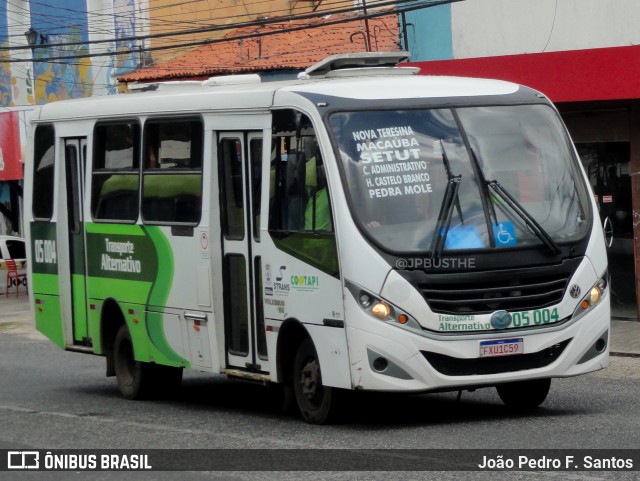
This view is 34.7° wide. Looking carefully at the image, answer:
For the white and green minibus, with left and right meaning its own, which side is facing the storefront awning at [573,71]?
left

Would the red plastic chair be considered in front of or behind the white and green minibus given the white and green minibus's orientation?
behind

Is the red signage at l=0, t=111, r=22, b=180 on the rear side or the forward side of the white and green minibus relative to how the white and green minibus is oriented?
on the rear side

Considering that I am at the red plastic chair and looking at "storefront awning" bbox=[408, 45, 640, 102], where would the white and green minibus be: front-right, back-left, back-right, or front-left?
front-right

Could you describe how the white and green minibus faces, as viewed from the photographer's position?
facing the viewer and to the right of the viewer
